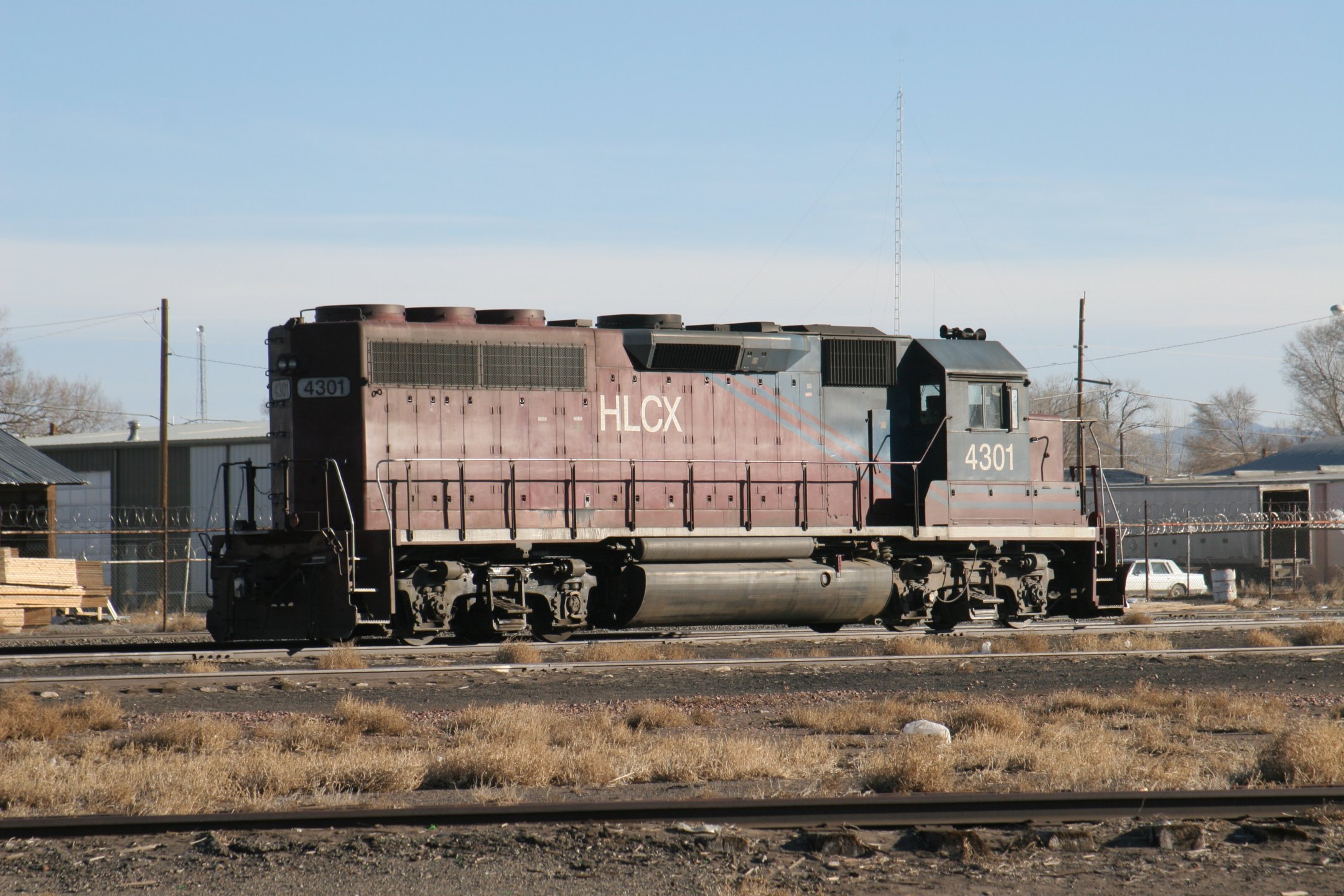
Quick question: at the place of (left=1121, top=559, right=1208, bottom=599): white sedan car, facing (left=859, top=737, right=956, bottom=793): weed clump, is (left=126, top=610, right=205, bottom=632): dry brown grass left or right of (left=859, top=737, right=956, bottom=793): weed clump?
right

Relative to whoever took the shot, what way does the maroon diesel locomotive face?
facing away from the viewer and to the right of the viewer

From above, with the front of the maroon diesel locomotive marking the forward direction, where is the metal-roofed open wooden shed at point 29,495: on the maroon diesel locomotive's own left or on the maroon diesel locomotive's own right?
on the maroon diesel locomotive's own left

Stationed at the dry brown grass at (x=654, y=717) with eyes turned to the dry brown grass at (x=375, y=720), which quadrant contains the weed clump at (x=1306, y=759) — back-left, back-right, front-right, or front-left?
back-left

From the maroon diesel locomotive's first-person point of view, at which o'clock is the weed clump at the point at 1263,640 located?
The weed clump is roughly at 1 o'clock from the maroon diesel locomotive.

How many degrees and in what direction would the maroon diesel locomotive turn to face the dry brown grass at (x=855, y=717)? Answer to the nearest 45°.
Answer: approximately 135° to its right

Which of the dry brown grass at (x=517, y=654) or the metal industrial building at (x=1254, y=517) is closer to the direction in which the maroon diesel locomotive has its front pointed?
the metal industrial building

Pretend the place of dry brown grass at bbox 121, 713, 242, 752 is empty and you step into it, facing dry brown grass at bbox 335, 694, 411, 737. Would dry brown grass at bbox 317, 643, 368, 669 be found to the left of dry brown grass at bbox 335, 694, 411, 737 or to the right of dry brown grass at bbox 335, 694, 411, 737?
left
